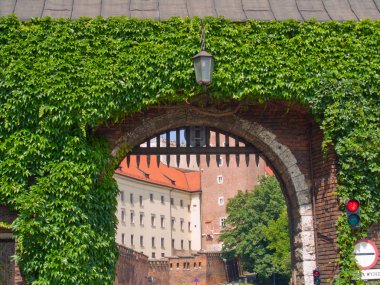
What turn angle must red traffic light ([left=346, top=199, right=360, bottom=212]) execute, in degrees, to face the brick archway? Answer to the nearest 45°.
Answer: approximately 135° to its right

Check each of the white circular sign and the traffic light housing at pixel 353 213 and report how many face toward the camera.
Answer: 2

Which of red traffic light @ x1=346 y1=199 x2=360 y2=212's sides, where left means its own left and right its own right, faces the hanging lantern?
right

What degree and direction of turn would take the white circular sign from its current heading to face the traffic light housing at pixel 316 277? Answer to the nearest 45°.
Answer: approximately 90° to its right

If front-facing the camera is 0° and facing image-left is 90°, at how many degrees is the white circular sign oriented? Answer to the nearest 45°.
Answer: approximately 0°
